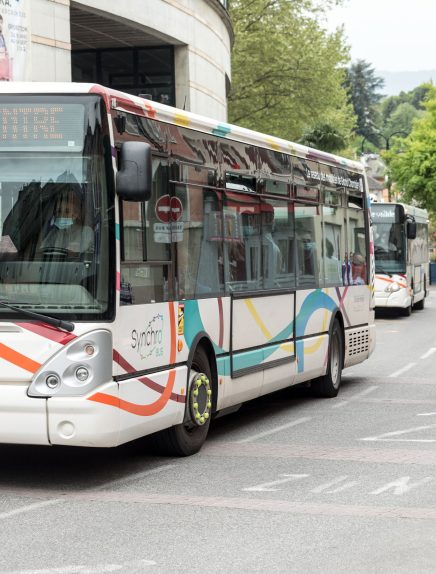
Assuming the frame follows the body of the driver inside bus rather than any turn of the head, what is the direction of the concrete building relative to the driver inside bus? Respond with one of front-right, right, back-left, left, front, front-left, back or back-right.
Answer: back-right

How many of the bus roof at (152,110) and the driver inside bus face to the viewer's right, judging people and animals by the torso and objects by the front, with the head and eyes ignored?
0

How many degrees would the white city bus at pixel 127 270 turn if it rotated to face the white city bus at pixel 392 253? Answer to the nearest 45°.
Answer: approximately 135° to its right

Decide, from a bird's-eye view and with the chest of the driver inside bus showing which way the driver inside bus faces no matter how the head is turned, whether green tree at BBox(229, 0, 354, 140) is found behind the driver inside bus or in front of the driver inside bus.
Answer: behind

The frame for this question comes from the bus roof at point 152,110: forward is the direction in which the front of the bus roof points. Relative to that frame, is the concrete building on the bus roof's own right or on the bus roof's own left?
on the bus roof's own right

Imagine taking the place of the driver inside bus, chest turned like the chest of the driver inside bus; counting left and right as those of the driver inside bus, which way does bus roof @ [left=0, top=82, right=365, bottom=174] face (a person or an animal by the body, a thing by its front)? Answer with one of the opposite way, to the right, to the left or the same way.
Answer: the same way

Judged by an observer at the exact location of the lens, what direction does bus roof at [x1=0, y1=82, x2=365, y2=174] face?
facing the viewer and to the left of the viewer

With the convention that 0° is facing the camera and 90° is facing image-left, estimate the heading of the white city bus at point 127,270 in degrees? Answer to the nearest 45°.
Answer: approximately 45°

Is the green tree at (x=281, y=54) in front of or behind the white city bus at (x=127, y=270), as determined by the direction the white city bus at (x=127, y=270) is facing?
behind

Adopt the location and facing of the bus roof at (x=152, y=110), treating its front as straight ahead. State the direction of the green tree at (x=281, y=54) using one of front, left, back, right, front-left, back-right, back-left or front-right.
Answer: back-right
